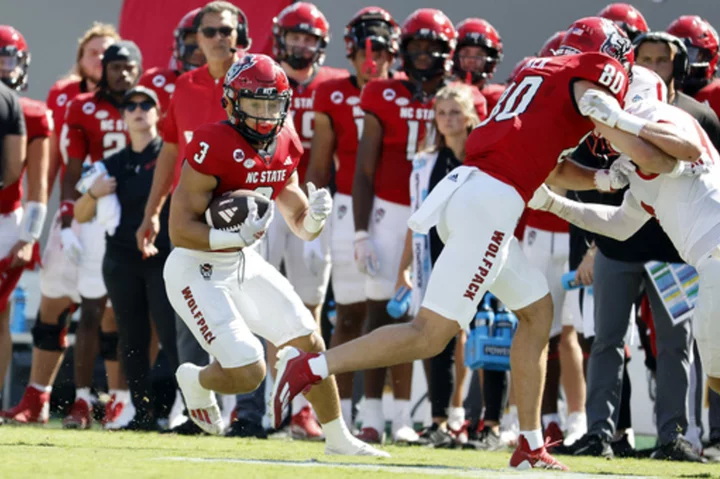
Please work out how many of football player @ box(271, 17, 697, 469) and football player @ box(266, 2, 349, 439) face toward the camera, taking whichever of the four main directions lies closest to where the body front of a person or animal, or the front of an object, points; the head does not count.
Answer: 1

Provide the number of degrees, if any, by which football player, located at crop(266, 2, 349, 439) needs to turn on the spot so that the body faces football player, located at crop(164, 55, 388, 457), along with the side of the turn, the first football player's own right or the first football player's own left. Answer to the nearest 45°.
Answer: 0° — they already face them

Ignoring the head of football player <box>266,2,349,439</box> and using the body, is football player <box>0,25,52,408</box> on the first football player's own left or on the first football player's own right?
on the first football player's own right

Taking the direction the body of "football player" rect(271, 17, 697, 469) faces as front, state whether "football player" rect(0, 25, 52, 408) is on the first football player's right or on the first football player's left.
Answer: on the first football player's left

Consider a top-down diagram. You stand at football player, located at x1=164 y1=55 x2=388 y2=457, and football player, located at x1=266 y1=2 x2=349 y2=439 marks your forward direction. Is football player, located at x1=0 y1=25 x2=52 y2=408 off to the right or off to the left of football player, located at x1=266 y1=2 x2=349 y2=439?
left

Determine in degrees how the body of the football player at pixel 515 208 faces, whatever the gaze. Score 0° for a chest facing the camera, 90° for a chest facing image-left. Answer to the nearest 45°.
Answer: approximately 225°
